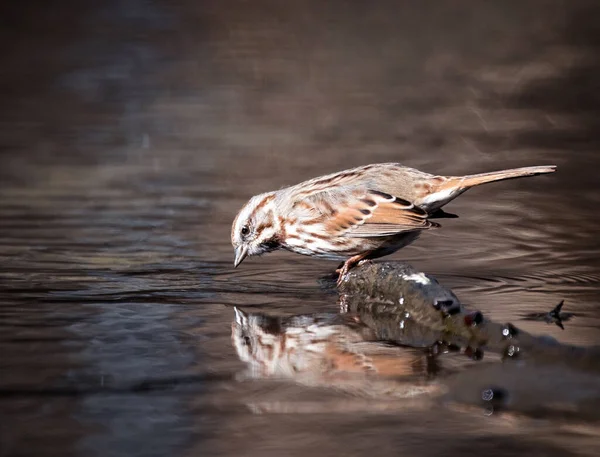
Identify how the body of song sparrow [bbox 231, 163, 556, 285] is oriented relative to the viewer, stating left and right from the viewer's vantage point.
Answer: facing to the left of the viewer
